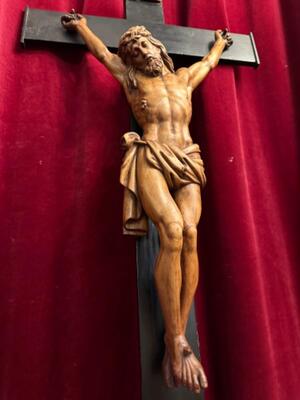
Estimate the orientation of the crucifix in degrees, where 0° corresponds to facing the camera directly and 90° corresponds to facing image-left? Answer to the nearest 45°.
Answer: approximately 315°
